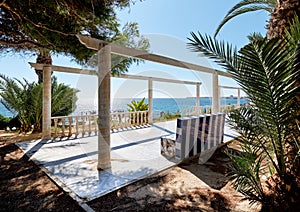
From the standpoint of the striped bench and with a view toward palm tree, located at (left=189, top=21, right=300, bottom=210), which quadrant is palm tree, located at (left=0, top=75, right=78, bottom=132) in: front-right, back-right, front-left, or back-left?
back-right

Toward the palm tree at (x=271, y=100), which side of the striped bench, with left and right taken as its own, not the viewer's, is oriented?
back

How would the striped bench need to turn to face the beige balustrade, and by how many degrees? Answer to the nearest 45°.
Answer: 0° — it already faces it

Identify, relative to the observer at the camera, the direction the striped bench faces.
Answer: facing away from the viewer and to the left of the viewer

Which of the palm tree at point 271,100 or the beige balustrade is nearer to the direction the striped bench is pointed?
the beige balustrade

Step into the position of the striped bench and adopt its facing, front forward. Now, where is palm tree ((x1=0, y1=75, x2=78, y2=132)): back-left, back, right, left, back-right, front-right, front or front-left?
front-left
